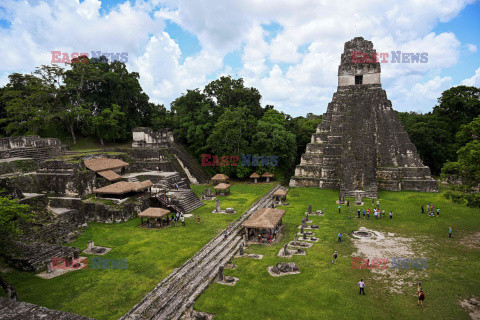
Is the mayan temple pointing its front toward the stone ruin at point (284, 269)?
yes

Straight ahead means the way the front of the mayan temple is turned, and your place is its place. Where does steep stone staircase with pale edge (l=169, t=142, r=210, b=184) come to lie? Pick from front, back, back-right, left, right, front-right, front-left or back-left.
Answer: right

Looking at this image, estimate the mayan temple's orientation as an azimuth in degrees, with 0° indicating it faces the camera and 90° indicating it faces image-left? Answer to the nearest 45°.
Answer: approximately 0°

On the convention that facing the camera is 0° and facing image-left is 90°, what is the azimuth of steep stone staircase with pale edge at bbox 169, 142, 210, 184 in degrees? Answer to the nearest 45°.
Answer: approximately 270°

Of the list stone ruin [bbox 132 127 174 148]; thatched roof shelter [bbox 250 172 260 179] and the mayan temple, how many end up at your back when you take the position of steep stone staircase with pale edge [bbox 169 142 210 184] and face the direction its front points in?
1

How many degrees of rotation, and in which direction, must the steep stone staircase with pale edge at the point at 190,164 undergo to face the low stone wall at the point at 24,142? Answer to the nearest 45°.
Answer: approximately 135° to its right

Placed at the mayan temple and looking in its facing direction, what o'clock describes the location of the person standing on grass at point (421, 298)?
The person standing on grass is roughly at 12 o'clock from the mayan temple.

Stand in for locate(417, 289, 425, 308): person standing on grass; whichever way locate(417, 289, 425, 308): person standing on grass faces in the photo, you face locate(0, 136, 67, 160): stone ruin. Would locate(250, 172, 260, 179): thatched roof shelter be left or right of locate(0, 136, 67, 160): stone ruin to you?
right

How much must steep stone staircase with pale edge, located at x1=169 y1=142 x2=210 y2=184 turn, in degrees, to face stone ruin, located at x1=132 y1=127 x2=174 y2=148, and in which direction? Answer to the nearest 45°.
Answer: approximately 180°

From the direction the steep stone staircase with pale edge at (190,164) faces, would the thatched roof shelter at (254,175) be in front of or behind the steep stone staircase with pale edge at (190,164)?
in front

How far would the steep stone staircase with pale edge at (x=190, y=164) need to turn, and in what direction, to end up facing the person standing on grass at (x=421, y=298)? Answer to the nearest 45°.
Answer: approximately 90° to its right

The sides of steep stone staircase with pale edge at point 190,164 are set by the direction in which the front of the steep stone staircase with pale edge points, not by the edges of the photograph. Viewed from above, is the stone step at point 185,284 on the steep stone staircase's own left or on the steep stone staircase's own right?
on the steep stone staircase's own right

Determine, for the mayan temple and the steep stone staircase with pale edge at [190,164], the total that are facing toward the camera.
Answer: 1

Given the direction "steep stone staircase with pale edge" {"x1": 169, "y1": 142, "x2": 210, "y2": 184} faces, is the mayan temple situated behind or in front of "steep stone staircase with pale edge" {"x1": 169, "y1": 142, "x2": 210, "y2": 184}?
in front
